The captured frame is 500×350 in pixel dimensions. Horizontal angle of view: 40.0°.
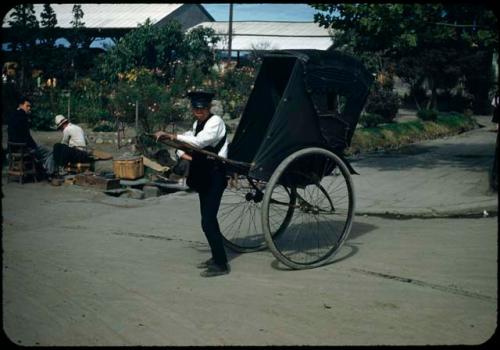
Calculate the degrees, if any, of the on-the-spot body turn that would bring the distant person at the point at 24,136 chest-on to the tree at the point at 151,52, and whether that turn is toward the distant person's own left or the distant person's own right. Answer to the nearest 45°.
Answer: approximately 90° to the distant person's own left

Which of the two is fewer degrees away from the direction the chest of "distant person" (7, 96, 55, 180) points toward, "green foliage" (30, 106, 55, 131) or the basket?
the basket

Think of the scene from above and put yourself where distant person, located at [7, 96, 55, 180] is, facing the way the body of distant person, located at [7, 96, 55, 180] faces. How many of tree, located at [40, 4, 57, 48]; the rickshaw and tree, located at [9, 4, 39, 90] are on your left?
2

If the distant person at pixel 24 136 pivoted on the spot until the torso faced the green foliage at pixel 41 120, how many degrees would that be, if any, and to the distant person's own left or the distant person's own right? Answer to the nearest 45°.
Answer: approximately 90° to the distant person's own left

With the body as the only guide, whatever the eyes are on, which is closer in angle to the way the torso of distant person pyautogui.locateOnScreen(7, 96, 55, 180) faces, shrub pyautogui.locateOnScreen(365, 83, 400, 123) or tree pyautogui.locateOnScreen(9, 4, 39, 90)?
the shrub

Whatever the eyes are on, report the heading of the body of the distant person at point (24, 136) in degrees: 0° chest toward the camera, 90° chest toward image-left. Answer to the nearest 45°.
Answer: approximately 270°

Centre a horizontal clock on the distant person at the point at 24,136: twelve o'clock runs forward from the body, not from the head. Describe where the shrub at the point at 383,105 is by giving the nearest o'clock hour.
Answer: The shrub is roughly at 11 o'clock from the distant person.

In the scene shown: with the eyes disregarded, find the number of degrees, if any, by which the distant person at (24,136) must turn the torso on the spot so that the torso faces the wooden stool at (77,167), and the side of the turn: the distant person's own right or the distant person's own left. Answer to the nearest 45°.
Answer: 0° — they already face it

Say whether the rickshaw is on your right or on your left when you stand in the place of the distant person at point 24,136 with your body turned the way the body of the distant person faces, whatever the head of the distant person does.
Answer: on your right

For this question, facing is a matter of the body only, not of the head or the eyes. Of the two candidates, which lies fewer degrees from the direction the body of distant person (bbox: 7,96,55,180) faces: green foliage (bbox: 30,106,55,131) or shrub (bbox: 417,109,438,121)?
the shrub

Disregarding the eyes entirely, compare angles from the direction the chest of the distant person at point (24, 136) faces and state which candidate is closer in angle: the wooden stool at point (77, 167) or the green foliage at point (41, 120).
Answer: the wooden stool

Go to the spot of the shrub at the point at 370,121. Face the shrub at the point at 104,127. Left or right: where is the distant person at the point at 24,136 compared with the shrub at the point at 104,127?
left
